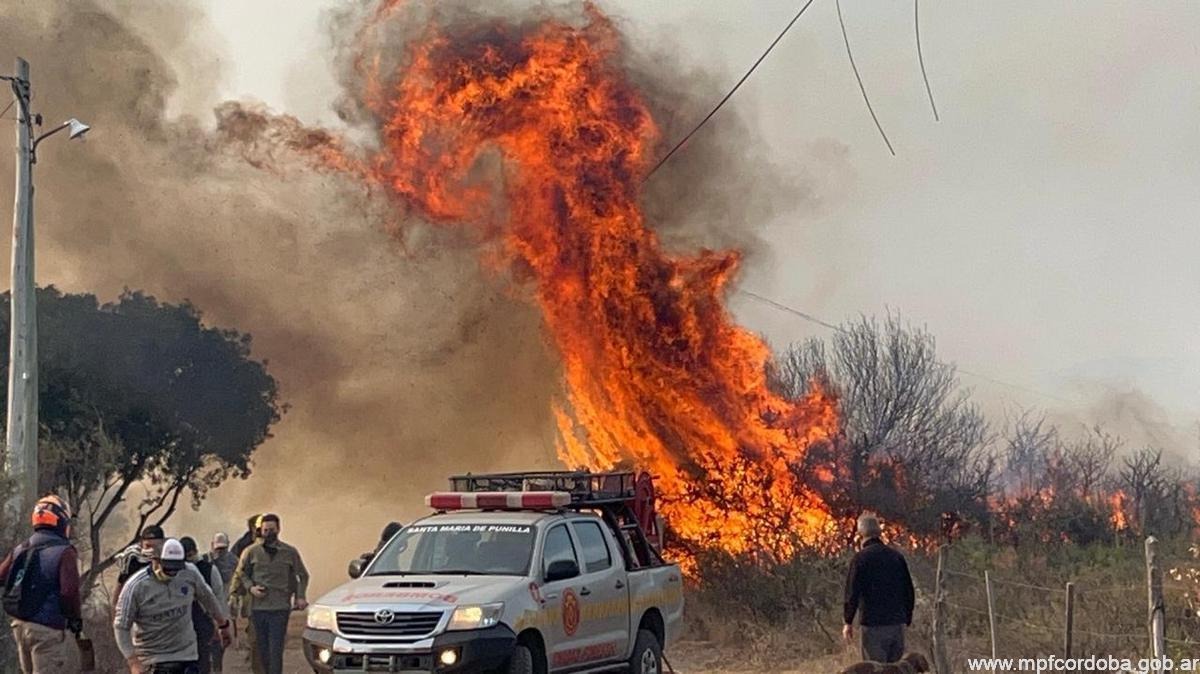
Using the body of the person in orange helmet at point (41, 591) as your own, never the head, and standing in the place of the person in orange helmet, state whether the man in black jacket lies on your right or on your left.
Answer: on your right

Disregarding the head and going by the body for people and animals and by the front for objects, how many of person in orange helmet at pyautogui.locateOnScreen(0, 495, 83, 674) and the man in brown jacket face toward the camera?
1

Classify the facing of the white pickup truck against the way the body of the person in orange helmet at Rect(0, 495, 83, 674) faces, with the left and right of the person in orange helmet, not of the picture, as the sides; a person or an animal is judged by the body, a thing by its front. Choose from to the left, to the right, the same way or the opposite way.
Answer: the opposite way

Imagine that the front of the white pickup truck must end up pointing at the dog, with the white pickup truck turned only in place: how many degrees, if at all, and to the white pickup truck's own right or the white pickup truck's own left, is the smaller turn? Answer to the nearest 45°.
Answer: approximately 90° to the white pickup truck's own left

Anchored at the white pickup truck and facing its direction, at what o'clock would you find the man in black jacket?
The man in black jacket is roughly at 8 o'clock from the white pickup truck.

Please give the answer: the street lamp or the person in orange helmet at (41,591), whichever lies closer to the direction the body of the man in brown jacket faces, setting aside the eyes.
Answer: the person in orange helmet

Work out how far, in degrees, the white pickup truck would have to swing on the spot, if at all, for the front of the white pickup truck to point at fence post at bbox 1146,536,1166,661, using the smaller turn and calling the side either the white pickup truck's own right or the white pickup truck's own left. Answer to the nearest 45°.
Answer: approximately 135° to the white pickup truck's own left

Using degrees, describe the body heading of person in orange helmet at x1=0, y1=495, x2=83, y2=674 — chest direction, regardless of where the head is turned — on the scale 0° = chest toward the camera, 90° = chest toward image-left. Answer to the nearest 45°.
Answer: approximately 225°

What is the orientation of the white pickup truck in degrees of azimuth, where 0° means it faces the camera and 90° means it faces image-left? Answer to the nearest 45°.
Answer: approximately 45°

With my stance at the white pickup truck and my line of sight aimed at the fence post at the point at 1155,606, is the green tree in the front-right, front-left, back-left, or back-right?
back-left

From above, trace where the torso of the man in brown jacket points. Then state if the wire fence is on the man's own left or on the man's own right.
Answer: on the man's own left

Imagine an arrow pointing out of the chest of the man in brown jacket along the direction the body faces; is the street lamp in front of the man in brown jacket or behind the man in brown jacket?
behind
